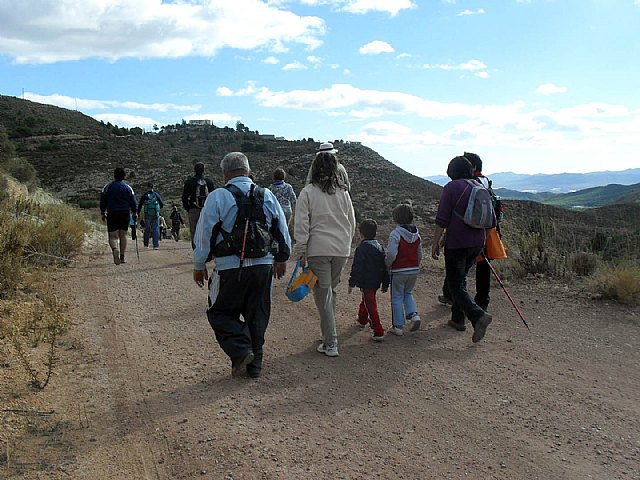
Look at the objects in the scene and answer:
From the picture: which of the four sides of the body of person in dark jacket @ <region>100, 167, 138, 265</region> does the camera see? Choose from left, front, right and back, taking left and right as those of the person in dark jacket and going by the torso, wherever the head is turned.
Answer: back

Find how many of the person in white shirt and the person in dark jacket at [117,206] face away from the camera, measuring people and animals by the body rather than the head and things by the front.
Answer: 2

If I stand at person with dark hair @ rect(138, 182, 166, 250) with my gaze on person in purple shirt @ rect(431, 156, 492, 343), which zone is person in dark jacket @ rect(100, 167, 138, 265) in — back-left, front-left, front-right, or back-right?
front-right

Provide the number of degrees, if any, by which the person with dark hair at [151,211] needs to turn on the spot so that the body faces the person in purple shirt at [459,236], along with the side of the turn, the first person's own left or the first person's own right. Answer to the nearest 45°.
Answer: approximately 180°

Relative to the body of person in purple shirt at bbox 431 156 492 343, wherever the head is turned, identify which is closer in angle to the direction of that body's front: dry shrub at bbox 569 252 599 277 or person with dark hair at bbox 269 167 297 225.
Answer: the person with dark hair

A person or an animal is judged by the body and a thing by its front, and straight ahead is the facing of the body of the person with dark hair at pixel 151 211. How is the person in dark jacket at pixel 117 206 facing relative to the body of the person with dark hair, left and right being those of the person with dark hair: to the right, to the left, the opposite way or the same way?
the same way

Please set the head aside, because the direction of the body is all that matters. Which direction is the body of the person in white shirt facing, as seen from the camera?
away from the camera

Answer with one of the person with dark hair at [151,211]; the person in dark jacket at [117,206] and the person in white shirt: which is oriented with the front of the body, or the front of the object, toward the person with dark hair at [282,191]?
the person in white shirt

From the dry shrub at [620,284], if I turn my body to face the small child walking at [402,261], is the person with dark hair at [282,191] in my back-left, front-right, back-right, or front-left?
front-right

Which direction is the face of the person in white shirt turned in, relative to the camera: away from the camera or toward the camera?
away from the camera

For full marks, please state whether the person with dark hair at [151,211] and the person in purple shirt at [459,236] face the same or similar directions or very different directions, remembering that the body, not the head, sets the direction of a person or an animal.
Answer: same or similar directions

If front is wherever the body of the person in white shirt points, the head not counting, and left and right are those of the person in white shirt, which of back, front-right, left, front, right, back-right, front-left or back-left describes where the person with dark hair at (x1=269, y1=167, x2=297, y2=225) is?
front

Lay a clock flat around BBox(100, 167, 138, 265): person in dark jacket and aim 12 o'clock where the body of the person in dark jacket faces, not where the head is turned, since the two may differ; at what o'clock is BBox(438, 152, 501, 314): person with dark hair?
The person with dark hair is roughly at 5 o'clock from the person in dark jacket.

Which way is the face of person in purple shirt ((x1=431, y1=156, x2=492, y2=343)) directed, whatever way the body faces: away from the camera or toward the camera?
away from the camera

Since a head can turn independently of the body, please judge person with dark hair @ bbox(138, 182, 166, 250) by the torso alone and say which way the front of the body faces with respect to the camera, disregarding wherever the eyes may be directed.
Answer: away from the camera

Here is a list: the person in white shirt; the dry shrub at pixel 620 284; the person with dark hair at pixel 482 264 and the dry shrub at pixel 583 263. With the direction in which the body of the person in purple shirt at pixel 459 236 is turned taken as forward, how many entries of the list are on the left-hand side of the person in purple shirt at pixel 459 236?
1

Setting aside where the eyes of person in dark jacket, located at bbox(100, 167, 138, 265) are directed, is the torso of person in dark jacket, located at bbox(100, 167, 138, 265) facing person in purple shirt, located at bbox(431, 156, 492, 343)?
no

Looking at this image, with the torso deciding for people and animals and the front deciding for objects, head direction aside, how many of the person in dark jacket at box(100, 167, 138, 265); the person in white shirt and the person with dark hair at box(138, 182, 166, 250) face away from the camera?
3

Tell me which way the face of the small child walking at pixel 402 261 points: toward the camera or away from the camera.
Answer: away from the camera

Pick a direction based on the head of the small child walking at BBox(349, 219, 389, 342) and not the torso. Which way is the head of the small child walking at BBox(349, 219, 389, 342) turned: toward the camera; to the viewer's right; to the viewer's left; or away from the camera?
away from the camera

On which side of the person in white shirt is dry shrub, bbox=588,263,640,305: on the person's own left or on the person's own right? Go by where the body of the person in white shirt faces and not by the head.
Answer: on the person's own right

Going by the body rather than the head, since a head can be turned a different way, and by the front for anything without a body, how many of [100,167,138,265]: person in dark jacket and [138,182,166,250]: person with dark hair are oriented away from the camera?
2
